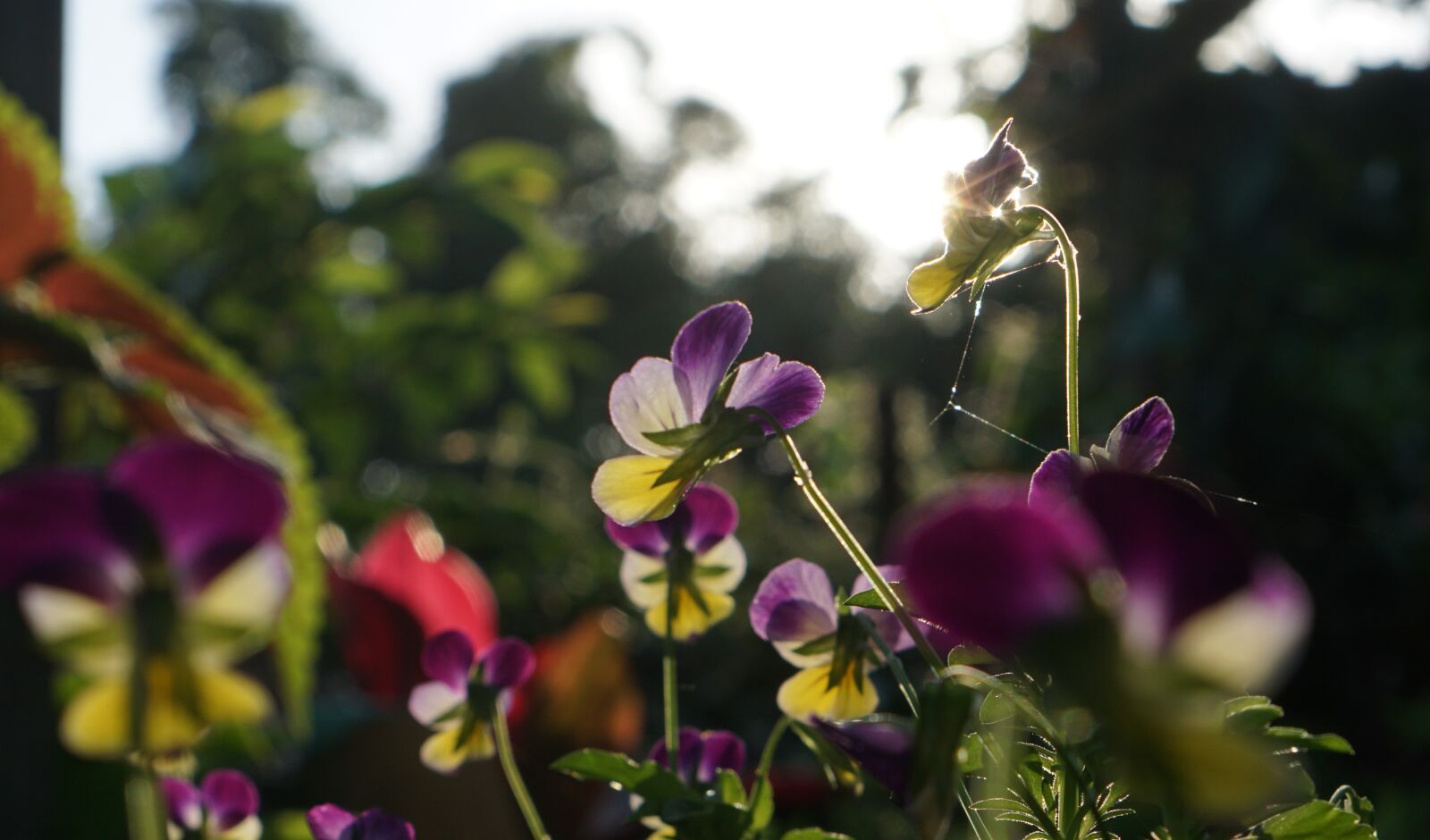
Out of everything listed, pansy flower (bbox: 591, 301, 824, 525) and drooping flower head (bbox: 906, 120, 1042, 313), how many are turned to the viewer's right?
0

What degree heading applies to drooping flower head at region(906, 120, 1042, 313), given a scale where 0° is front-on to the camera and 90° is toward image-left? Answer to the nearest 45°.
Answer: approximately 90°

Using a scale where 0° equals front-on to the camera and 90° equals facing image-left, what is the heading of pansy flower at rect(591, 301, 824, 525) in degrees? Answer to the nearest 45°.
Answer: approximately 135°
